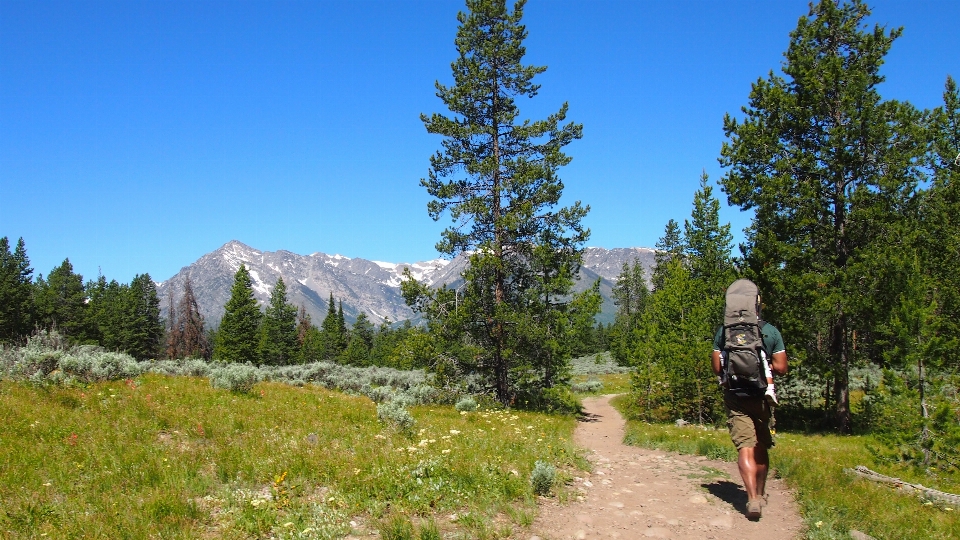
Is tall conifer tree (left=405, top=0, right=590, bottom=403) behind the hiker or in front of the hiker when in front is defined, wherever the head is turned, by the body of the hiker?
in front

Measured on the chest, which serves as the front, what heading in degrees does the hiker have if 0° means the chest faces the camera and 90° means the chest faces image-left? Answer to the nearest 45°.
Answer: approximately 180°

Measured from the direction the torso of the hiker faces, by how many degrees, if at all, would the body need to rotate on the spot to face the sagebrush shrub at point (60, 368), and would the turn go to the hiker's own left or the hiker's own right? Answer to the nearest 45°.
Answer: approximately 90° to the hiker's own left

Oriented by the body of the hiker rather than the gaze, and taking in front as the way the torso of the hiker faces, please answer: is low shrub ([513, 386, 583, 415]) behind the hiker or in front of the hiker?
in front

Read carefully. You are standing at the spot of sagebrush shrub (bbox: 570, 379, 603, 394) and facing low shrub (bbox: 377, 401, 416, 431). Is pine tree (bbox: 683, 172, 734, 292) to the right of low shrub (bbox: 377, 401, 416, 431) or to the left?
left

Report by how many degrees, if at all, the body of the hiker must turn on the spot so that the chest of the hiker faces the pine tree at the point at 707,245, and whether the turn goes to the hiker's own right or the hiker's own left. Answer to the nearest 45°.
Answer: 0° — they already face it

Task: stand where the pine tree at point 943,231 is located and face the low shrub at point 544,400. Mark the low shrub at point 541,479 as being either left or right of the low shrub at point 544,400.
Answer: left

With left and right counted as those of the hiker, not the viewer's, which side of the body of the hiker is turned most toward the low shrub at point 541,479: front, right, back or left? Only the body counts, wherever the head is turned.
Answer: left

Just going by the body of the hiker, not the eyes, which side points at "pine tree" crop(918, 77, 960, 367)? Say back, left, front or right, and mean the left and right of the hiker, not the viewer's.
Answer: front
